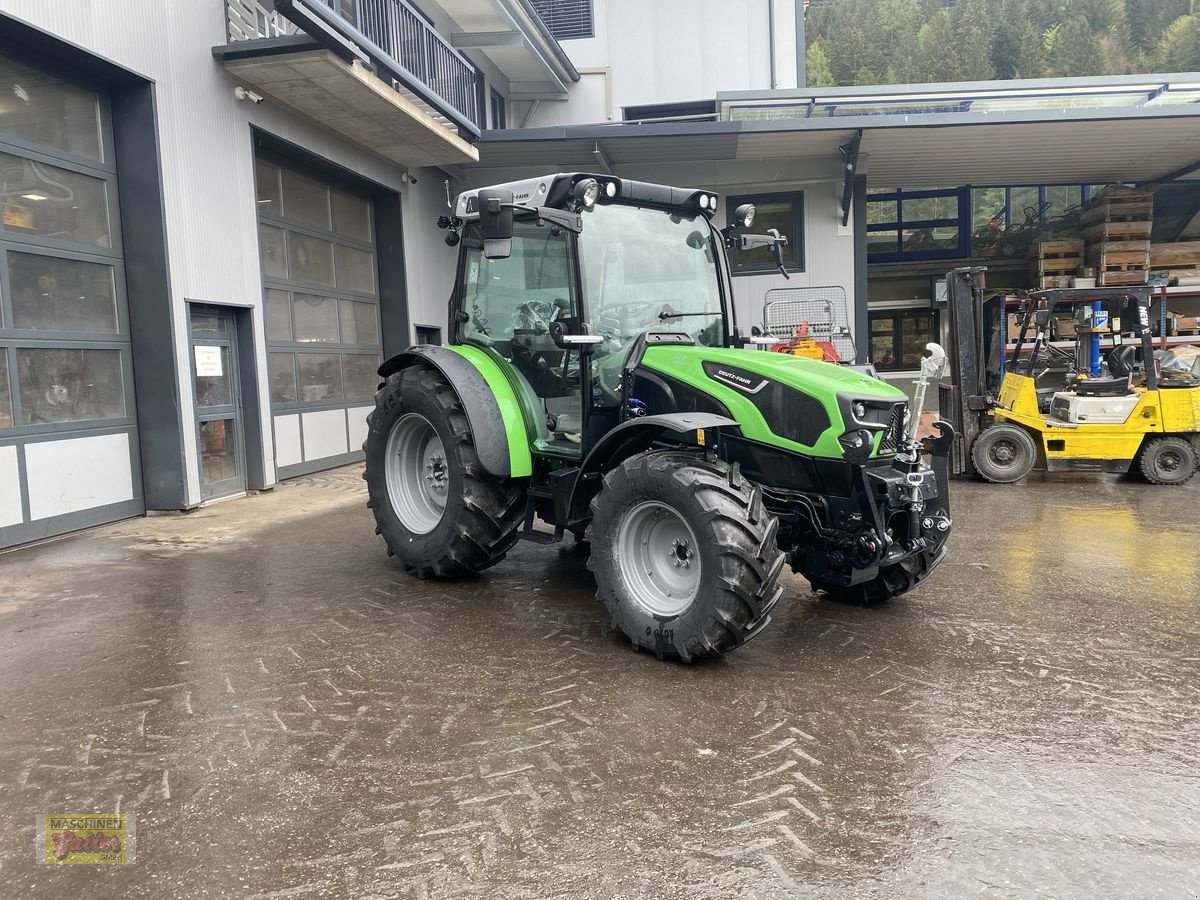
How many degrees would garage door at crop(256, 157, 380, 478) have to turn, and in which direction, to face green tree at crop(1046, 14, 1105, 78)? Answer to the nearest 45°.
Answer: approximately 90° to its left

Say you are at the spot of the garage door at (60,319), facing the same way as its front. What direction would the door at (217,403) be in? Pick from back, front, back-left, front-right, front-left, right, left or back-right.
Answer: left

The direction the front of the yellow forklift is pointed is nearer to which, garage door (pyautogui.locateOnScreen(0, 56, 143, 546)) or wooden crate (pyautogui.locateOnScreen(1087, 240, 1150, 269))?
the garage door

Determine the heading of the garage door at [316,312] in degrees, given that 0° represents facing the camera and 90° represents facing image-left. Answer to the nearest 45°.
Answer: approximately 315°

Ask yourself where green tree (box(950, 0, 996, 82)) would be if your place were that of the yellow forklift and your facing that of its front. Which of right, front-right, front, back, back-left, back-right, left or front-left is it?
right

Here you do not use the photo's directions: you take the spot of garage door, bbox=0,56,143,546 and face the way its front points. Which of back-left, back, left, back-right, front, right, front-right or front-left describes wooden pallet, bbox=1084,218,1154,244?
front-left

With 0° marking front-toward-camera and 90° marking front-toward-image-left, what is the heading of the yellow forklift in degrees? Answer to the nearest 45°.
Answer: approximately 90°

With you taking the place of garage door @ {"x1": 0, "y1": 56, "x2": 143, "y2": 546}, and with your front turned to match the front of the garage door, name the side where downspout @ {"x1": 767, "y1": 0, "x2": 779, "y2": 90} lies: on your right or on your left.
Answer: on your left

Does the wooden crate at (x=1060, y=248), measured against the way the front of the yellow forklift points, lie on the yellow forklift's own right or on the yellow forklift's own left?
on the yellow forklift's own right

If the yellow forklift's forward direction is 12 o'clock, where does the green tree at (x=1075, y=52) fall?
The green tree is roughly at 3 o'clock from the yellow forklift.

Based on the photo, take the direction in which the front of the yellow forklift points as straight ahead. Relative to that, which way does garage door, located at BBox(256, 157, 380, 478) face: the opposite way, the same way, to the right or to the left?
the opposite way

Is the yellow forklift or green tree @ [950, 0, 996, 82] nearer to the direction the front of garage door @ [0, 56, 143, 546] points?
the yellow forklift

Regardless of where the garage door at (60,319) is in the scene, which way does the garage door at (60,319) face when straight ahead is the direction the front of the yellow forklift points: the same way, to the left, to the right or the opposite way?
the opposite way
